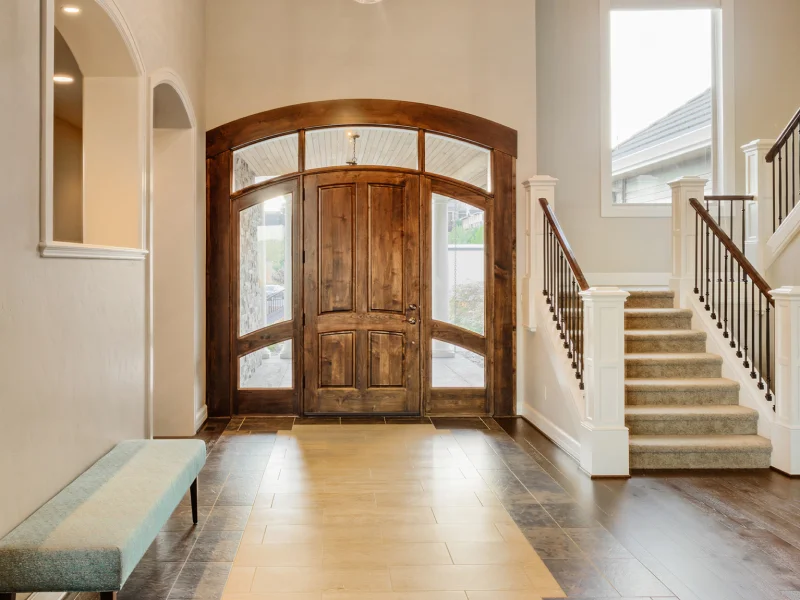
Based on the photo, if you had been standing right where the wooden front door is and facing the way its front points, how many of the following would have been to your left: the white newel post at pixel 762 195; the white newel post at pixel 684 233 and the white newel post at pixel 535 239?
3

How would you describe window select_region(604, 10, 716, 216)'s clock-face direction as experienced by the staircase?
The window is roughly at 6 o'clock from the staircase.

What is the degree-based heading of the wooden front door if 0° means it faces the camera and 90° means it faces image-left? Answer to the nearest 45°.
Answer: approximately 0°

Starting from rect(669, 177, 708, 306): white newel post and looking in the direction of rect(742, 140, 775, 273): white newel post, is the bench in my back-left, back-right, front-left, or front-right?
back-right

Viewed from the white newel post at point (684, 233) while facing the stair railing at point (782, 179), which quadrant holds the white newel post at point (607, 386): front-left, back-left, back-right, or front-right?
back-right

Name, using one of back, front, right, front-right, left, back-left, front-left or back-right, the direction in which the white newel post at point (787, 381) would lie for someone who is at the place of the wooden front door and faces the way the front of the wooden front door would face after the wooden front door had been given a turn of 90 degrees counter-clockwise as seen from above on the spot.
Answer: front-right

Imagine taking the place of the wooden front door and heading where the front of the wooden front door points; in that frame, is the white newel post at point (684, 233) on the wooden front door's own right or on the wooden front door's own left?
on the wooden front door's own left

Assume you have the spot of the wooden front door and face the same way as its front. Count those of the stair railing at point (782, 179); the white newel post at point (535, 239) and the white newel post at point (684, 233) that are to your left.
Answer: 3
